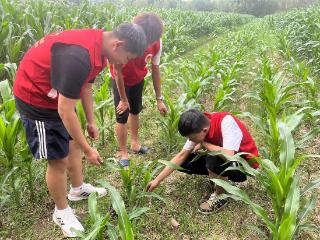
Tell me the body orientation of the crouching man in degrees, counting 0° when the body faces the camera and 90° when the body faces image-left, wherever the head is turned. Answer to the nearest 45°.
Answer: approximately 45°

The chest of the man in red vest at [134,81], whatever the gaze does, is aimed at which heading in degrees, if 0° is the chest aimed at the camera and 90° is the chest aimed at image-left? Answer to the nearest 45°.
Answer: approximately 315°

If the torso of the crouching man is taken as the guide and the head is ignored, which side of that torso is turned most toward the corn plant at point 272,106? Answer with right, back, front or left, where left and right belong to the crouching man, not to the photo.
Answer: back

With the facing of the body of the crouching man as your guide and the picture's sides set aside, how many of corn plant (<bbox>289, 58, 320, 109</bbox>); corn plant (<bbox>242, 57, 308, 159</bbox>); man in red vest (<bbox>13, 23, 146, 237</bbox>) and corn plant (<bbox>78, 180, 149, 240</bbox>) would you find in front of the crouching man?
2

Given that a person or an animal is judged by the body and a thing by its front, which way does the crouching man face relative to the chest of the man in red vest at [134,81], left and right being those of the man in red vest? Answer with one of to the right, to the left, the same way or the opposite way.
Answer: to the right

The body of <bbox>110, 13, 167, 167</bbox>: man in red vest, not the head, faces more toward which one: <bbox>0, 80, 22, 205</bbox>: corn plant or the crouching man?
the crouching man
